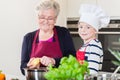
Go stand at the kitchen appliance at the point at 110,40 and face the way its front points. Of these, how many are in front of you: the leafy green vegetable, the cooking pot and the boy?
3

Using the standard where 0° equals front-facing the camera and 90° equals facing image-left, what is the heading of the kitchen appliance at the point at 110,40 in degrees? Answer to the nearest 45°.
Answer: approximately 0°

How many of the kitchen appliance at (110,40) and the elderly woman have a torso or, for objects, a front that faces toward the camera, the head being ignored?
2
